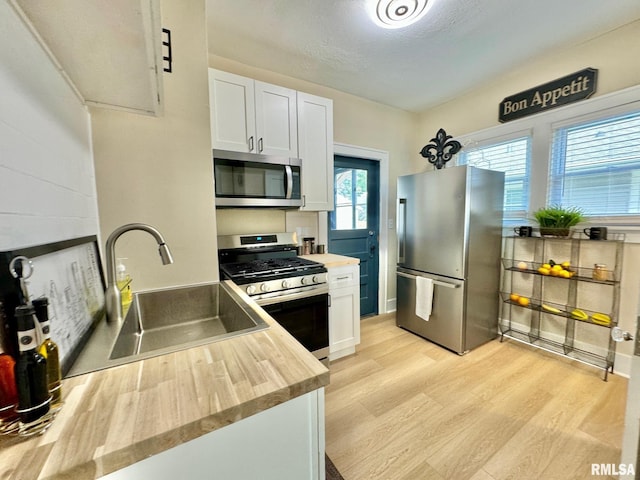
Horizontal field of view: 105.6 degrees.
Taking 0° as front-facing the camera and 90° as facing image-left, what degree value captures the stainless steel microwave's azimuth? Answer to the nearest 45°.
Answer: approximately 315°

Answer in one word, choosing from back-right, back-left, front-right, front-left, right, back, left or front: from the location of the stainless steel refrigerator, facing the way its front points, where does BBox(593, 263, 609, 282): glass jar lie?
back-left

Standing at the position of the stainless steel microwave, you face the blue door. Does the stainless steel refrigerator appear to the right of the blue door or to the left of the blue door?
right

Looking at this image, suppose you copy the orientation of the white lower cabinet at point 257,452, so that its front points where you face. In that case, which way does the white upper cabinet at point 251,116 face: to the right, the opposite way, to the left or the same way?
to the right

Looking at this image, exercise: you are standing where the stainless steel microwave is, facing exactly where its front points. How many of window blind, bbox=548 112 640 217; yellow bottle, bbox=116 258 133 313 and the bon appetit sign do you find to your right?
1

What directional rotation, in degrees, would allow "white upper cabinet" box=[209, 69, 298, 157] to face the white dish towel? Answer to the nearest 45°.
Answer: approximately 45° to its left

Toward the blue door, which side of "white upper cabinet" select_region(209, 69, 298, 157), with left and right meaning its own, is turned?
left

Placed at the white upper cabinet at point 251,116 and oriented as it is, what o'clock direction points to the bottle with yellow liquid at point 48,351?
The bottle with yellow liquid is roughly at 2 o'clock from the white upper cabinet.
